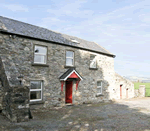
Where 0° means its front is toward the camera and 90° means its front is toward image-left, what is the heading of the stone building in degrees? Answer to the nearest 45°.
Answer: approximately 315°
